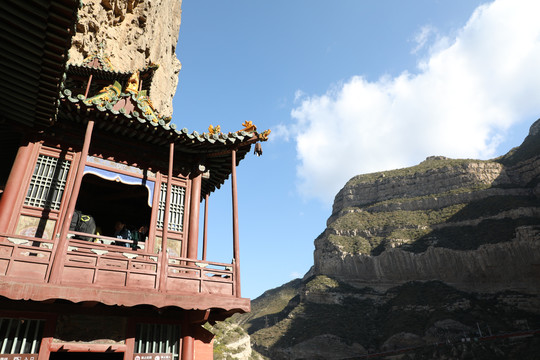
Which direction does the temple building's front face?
toward the camera
